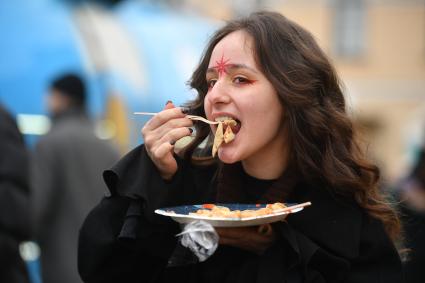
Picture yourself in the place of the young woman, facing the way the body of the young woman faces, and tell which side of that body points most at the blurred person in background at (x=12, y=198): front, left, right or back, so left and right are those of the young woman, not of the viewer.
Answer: right

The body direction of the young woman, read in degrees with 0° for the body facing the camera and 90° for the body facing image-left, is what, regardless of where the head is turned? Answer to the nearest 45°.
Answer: approximately 45°

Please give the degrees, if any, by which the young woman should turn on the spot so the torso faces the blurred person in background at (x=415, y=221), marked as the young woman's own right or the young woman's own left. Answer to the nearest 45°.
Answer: approximately 180°
